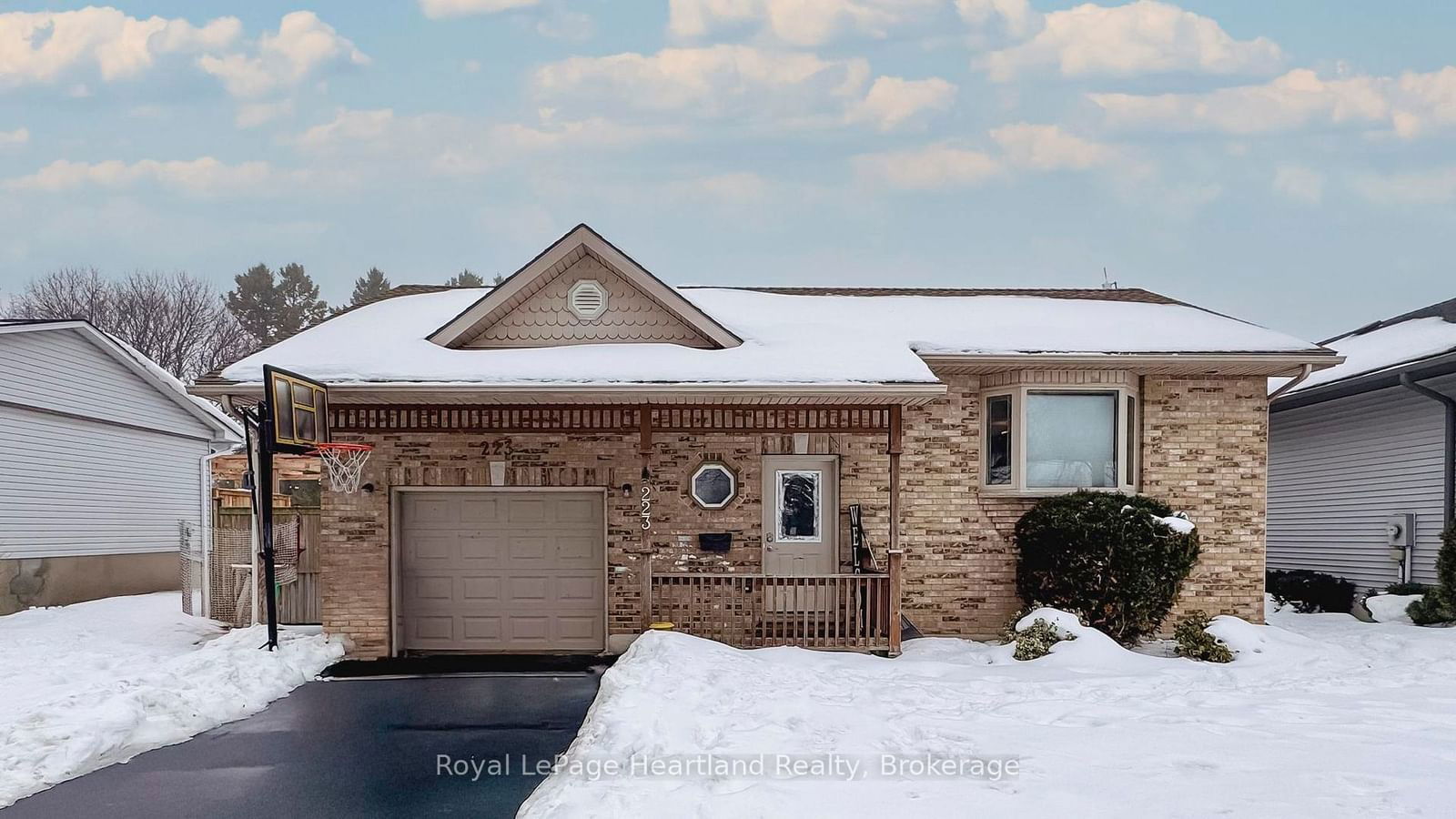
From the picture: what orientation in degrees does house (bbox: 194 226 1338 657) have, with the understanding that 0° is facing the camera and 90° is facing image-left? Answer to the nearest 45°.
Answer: approximately 0°

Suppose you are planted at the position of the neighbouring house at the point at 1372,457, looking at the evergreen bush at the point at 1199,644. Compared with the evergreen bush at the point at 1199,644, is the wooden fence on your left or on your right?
right

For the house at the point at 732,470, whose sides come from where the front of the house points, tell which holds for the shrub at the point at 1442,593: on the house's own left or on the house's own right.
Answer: on the house's own left

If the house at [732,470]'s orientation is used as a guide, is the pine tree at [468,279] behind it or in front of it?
behind
